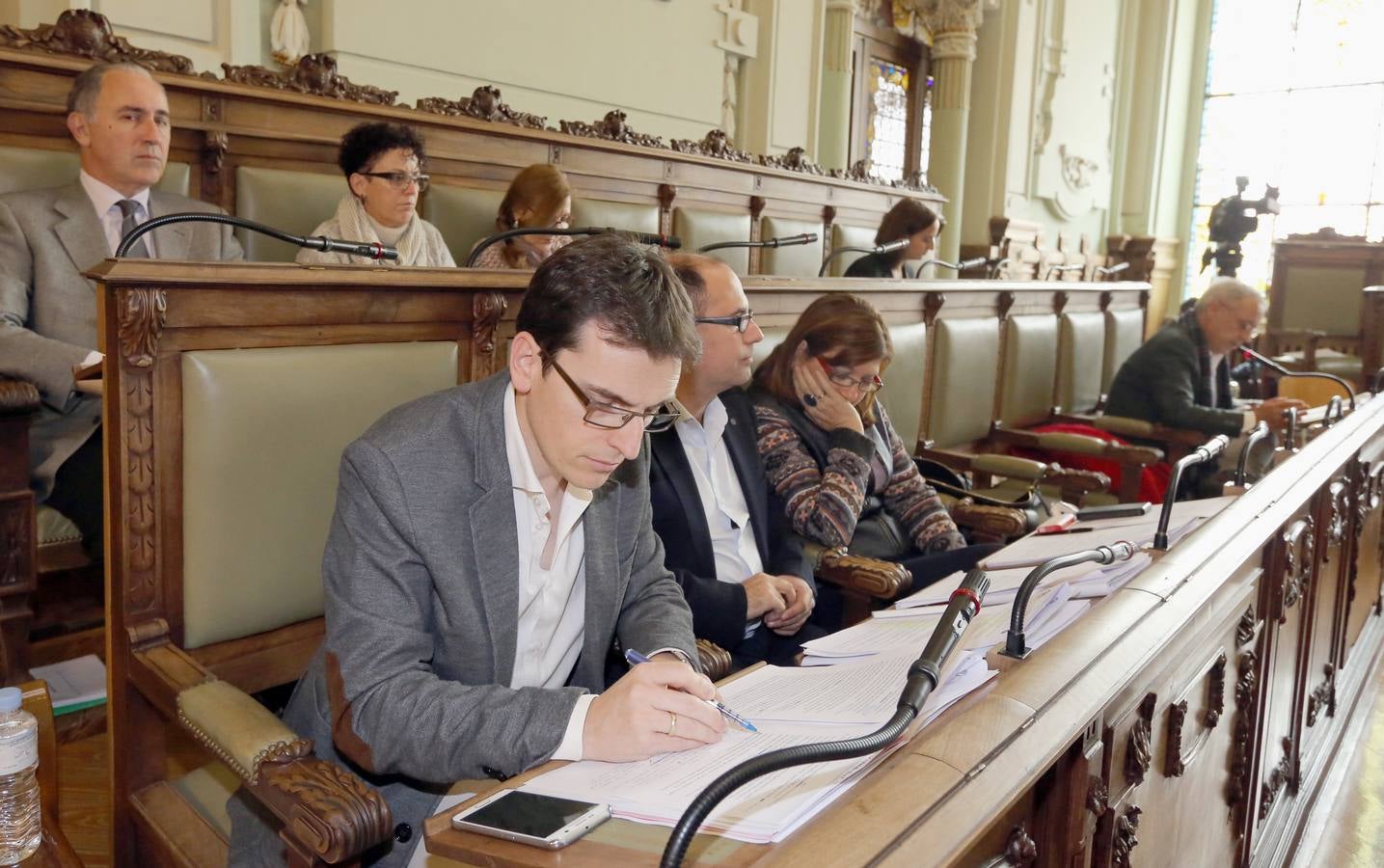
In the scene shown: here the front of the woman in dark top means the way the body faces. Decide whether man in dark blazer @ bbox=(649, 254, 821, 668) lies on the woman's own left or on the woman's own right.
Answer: on the woman's own right

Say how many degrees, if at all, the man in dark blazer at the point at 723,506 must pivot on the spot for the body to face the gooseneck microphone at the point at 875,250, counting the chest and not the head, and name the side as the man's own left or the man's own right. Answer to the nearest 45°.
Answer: approximately 135° to the man's own left

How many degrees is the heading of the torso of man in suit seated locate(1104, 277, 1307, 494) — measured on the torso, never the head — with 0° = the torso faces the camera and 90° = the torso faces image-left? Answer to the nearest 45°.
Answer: approximately 270°

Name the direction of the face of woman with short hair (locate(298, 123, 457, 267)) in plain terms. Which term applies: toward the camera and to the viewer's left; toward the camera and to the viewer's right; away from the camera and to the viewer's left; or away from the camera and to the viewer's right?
toward the camera and to the viewer's right

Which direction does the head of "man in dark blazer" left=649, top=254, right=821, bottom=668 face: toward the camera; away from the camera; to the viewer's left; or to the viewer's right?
to the viewer's right

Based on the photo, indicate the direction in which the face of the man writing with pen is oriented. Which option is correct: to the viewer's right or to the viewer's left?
to the viewer's right

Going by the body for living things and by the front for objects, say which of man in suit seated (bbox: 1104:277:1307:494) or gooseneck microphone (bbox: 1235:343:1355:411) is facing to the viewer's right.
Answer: the man in suit seated

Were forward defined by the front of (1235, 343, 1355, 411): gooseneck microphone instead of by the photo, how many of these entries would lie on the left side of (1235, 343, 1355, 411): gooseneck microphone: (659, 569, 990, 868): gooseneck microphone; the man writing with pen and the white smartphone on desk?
3

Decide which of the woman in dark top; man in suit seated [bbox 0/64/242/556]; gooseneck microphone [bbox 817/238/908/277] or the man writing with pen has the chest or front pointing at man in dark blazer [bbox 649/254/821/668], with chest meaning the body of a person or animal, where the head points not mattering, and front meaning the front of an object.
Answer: the man in suit seated

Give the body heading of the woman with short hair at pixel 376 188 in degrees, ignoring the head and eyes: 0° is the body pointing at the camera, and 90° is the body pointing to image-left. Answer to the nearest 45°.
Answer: approximately 315°
